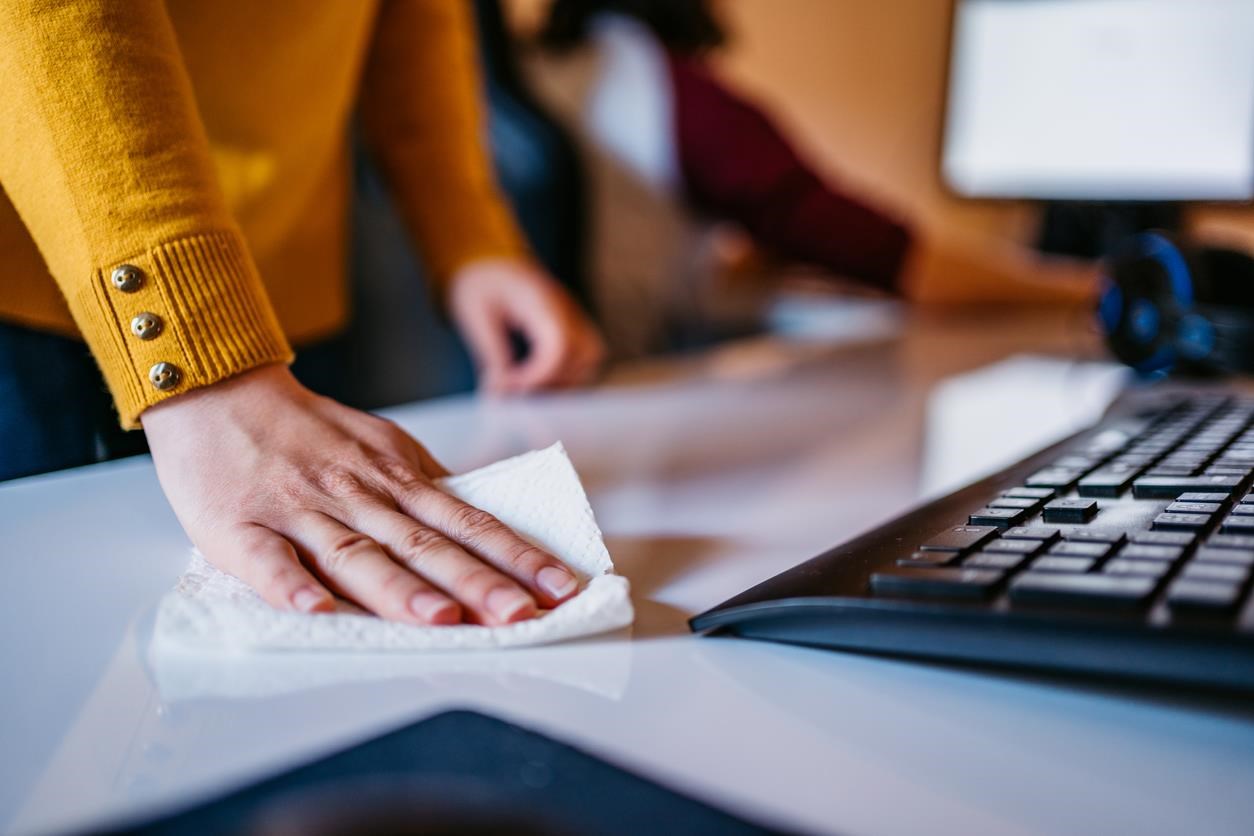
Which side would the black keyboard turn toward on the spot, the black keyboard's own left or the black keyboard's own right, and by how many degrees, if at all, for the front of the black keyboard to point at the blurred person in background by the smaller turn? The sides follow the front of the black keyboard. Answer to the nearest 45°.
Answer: approximately 90° to the black keyboard's own right

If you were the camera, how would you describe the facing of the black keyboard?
facing to the left of the viewer

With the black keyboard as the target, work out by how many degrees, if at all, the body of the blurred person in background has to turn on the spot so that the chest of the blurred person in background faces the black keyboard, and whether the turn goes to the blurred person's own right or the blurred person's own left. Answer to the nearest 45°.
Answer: approximately 45° to the blurred person's own right

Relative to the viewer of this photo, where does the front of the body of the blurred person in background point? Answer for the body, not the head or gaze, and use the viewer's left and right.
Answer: facing the viewer and to the right of the viewer
